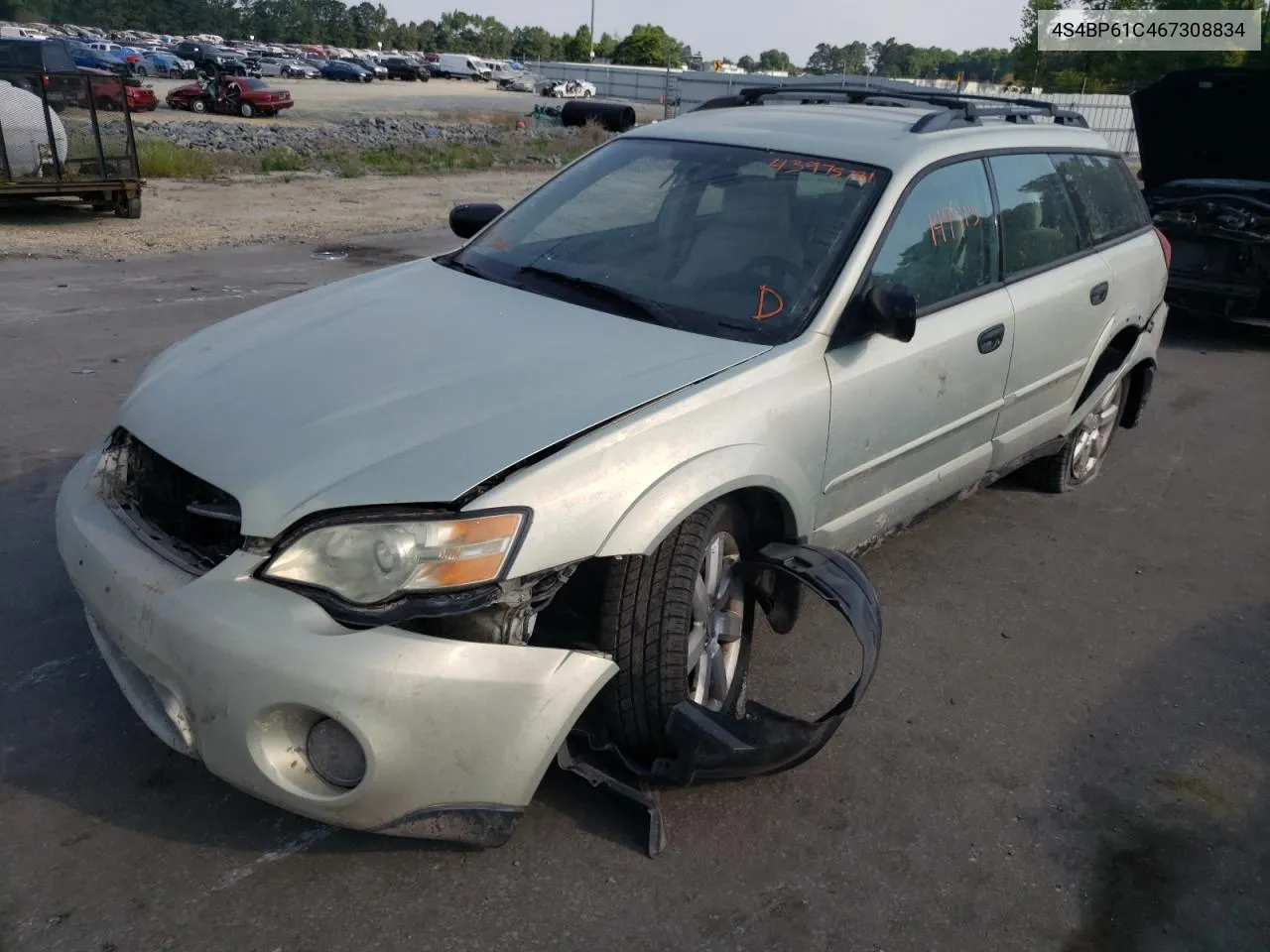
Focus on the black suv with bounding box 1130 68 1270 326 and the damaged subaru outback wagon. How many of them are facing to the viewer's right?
0

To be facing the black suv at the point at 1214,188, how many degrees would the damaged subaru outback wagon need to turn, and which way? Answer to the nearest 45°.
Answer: approximately 180°

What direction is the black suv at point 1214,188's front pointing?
toward the camera

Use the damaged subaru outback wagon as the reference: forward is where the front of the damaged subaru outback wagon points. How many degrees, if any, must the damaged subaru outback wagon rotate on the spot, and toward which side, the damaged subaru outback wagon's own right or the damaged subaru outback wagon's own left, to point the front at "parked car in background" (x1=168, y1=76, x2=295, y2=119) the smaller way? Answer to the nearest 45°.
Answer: approximately 135° to the damaged subaru outback wagon's own right

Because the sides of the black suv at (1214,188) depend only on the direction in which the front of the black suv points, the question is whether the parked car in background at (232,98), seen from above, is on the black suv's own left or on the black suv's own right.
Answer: on the black suv's own right

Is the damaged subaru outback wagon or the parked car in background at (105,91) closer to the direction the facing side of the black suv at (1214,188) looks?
the damaged subaru outback wagon

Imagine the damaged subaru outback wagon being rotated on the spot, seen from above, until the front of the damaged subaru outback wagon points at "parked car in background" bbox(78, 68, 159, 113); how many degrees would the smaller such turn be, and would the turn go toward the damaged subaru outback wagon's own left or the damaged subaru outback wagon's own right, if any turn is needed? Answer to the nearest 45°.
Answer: approximately 90° to the damaged subaru outback wagon's own right

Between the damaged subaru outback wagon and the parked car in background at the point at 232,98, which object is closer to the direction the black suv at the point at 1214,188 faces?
the damaged subaru outback wagon

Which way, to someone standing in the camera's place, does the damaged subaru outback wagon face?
facing the viewer and to the left of the viewer
